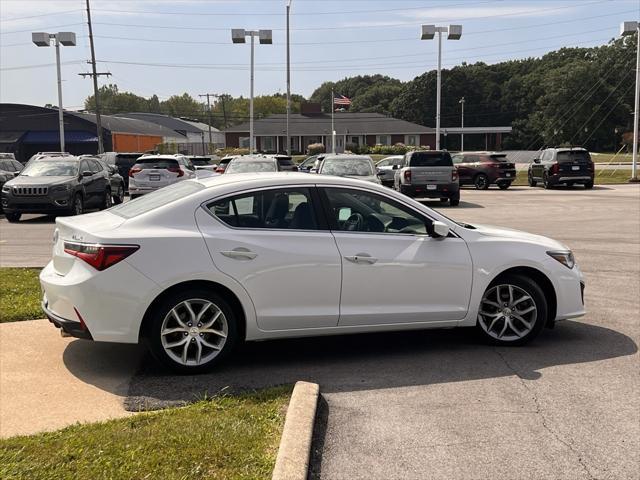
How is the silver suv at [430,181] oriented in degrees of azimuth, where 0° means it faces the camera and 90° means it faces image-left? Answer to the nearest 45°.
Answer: approximately 180°

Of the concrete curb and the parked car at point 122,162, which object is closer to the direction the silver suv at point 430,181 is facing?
the parked car

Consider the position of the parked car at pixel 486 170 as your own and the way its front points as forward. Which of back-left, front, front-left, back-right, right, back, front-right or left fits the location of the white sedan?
back-left

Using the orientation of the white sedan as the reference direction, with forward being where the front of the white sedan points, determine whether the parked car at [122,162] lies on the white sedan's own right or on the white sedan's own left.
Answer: on the white sedan's own left

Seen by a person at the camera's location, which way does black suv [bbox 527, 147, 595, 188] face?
facing away from the viewer and to the left of the viewer

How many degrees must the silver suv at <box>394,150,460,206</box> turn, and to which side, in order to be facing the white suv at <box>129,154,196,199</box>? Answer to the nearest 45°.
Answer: approximately 90° to its left

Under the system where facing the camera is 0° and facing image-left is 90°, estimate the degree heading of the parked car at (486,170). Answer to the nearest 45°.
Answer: approximately 135°

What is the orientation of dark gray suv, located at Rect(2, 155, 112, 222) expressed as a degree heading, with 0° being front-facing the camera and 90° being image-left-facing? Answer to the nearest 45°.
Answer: approximately 45°

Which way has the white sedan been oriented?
to the viewer's right

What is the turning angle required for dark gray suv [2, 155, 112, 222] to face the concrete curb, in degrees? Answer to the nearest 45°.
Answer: approximately 45° to its left
